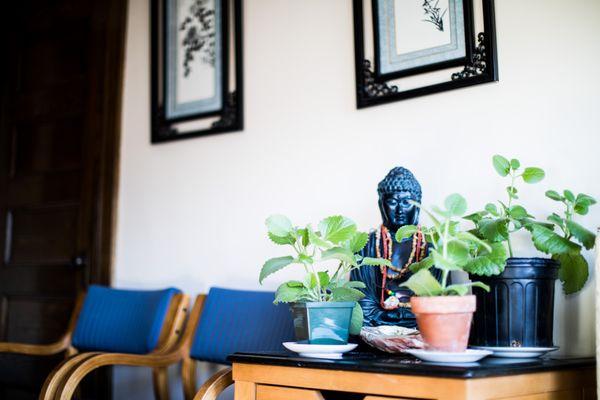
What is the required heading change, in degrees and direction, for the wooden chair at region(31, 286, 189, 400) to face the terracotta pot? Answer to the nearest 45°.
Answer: approximately 90° to its left

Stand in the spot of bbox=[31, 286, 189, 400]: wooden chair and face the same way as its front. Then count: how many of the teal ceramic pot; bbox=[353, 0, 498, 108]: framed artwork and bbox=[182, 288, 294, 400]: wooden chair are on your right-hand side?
0

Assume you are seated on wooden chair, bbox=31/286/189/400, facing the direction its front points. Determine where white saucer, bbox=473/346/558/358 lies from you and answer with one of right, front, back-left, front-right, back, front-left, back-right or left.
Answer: left

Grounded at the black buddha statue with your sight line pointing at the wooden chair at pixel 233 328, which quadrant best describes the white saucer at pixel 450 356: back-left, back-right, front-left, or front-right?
back-left

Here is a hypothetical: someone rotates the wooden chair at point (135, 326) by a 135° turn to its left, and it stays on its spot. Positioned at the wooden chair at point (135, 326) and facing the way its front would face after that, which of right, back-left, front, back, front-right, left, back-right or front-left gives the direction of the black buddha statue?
front-right

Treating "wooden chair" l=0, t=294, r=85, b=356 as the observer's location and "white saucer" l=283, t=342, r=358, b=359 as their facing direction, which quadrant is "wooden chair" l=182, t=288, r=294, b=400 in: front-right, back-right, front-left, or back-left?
front-left

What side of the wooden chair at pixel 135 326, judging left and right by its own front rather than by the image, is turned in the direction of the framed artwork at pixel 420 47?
left

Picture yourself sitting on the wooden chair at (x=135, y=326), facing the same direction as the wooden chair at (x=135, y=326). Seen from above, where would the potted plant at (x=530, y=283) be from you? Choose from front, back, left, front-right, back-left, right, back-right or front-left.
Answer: left

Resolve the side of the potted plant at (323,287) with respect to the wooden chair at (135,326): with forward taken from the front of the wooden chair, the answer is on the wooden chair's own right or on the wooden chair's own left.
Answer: on the wooden chair's own left

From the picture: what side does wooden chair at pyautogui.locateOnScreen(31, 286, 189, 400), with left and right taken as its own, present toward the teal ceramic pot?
left

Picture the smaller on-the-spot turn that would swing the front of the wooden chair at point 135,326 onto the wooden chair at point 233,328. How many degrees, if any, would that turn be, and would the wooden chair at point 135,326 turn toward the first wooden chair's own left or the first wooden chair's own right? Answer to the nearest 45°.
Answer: approximately 90° to the first wooden chair's own left

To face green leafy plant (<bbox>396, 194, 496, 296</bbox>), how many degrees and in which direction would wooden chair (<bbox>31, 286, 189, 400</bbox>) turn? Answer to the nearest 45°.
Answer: approximately 90° to its left

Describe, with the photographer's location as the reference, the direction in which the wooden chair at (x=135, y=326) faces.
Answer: facing the viewer and to the left of the viewer
